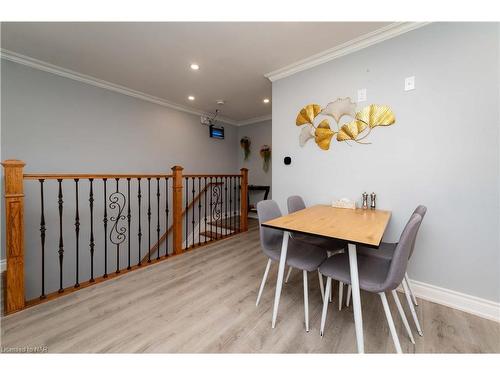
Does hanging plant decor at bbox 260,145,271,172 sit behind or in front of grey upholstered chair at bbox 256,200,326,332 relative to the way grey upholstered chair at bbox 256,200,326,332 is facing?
behind

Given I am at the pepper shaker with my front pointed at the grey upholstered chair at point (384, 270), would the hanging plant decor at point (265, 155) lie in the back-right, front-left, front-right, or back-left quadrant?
back-right

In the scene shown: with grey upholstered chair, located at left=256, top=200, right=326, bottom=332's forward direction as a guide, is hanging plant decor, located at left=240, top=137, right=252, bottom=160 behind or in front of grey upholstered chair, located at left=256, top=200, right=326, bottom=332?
behind

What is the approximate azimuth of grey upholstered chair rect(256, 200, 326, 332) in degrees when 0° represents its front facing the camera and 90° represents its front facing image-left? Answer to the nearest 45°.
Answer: approximately 315°

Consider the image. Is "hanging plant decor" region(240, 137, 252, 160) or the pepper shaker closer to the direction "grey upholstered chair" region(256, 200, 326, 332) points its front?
the pepper shaker
